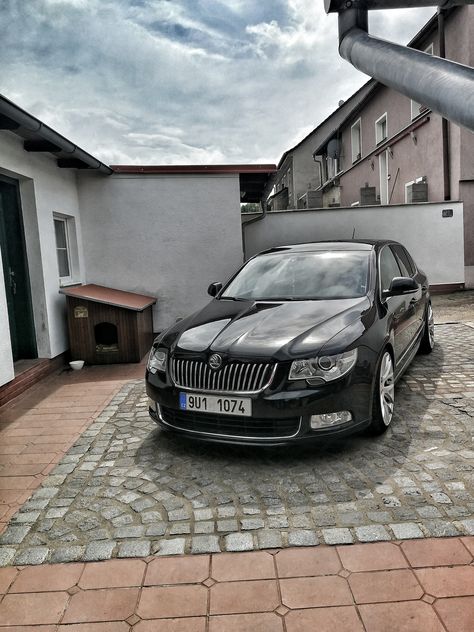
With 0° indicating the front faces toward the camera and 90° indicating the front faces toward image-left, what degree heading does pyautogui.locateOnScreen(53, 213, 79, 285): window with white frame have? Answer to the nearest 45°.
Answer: approximately 315°

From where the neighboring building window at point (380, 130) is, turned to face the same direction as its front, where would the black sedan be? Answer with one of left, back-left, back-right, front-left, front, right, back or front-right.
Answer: front-left

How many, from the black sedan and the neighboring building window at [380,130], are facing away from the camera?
0

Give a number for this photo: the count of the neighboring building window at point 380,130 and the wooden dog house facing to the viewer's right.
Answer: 0

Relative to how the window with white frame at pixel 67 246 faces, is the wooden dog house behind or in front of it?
in front

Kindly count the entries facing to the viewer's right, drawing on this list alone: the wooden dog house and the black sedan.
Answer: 0

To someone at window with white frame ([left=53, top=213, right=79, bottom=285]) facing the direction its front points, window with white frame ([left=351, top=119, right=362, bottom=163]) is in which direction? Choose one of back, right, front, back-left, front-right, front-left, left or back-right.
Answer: left

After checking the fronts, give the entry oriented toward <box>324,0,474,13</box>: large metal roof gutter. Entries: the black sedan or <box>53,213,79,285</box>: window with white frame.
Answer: the window with white frame

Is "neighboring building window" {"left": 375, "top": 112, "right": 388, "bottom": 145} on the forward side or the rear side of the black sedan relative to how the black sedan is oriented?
on the rear side
